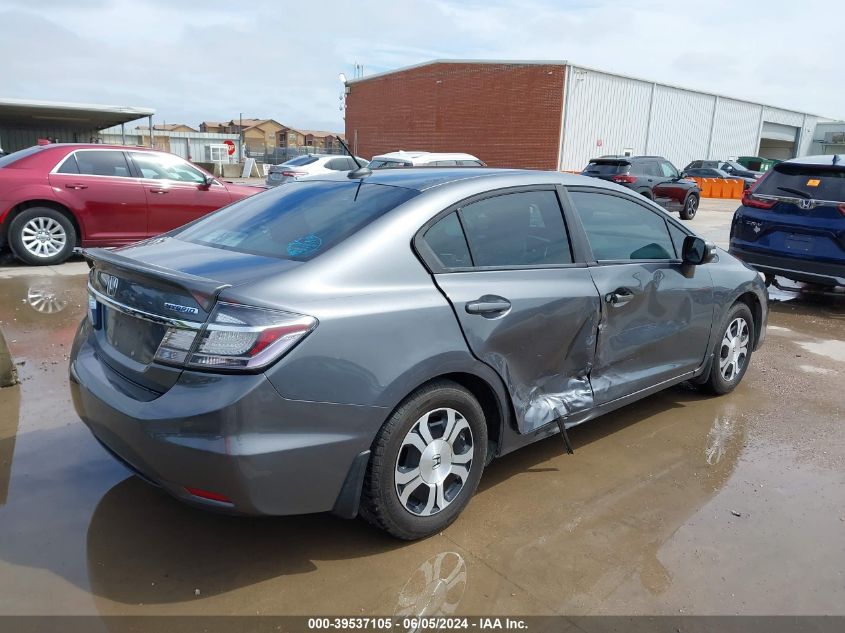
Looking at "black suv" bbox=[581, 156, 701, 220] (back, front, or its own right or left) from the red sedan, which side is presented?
back

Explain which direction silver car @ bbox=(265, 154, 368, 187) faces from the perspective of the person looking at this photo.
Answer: facing away from the viewer and to the right of the viewer

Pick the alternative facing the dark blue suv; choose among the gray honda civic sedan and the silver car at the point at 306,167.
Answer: the gray honda civic sedan

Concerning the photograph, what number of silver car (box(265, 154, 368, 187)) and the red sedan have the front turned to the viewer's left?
0

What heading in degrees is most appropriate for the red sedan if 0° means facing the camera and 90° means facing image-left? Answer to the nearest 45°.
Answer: approximately 270°

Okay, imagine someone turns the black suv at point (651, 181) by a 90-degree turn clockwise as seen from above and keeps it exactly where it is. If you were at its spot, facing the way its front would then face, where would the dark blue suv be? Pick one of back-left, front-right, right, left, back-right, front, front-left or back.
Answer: front-right

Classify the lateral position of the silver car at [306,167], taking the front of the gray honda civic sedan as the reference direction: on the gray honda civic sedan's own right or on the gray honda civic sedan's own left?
on the gray honda civic sedan's own left

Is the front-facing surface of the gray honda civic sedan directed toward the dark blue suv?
yes

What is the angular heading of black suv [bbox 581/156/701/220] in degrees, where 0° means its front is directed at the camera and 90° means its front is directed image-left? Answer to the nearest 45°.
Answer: approximately 225°

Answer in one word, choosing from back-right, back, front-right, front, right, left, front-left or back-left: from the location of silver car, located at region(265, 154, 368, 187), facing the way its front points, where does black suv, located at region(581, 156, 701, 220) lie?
front-right

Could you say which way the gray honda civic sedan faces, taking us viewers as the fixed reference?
facing away from the viewer and to the right of the viewer

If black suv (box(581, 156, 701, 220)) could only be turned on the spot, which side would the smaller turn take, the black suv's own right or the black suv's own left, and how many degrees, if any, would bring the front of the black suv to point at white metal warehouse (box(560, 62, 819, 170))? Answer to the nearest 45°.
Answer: approximately 45° to the black suv's own left

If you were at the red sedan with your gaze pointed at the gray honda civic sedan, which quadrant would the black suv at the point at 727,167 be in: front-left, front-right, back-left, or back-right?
back-left
